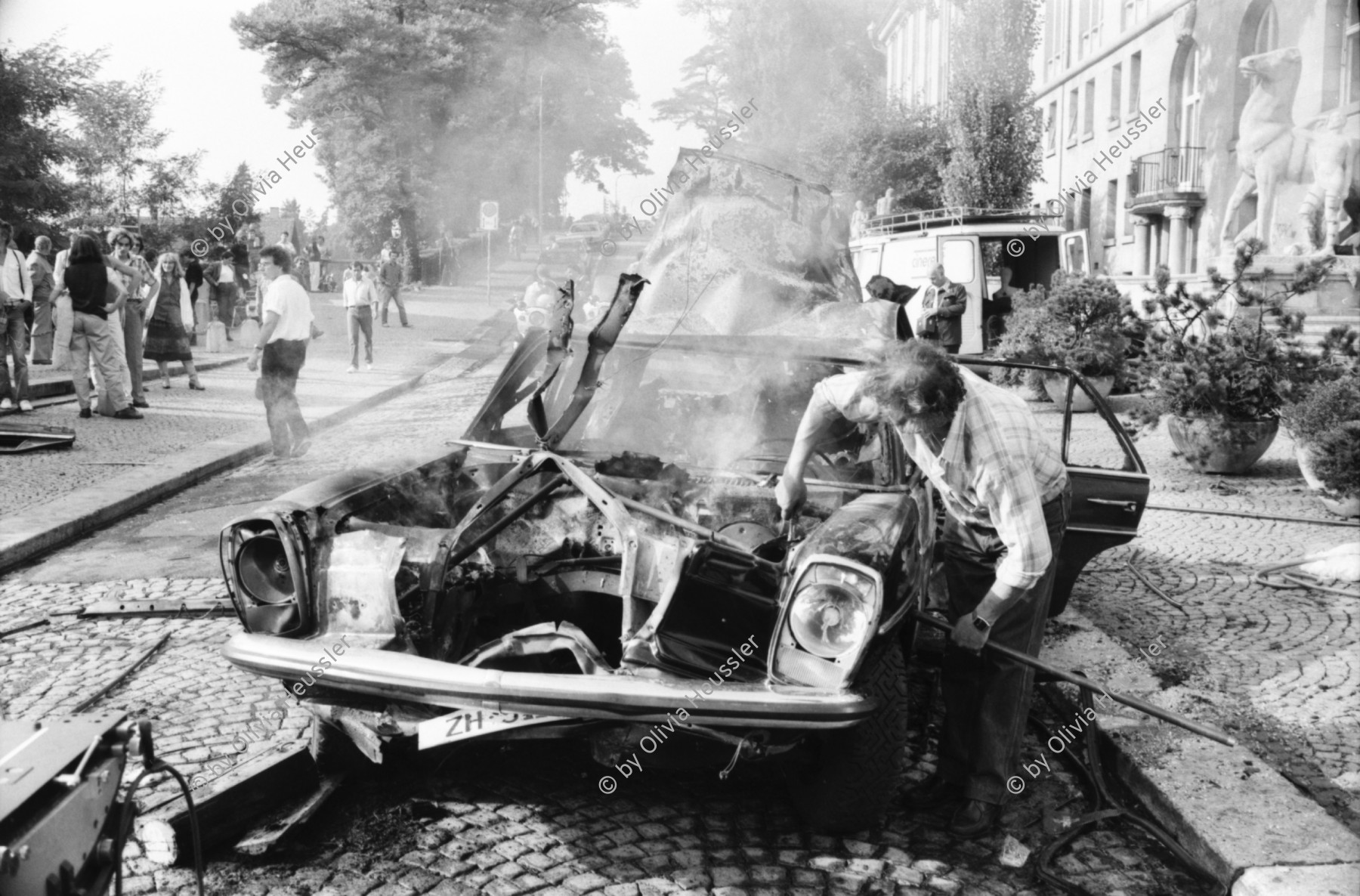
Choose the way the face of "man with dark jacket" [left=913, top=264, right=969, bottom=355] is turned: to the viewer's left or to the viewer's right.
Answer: to the viewer's left

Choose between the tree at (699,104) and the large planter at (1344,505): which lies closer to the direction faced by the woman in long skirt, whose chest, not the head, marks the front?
the large planter

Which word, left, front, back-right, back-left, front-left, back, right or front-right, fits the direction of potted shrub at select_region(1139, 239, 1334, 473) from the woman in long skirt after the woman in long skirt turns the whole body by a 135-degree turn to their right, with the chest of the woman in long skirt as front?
back

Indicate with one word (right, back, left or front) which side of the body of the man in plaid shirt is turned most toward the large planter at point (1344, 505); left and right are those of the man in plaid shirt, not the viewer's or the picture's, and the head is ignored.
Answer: back

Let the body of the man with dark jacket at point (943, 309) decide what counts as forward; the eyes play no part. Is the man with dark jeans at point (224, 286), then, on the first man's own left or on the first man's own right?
on the first man's own right

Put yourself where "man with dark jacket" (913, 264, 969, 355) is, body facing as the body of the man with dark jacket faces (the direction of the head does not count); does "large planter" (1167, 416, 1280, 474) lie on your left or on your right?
on your left

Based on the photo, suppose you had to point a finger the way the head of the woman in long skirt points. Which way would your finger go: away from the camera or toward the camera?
toward the camera

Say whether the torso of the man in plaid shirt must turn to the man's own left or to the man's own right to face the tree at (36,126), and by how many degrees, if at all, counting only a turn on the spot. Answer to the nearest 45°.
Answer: approximately 90° to the man's own right

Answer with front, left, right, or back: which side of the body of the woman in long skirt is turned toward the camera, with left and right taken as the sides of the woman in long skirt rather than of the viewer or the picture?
front

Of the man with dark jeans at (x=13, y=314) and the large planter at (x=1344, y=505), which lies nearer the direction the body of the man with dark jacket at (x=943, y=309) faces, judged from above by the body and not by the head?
the man with dark jeans

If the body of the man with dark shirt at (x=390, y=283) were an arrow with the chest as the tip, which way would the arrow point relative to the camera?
toward the camera

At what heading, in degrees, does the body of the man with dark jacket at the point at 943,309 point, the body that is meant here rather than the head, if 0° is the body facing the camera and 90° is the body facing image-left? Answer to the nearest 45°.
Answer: approximately 45°
